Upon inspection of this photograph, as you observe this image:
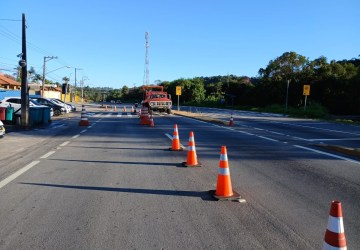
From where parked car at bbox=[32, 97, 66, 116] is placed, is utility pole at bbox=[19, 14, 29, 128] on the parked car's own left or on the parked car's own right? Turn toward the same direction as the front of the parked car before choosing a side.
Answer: on the parked car's own right

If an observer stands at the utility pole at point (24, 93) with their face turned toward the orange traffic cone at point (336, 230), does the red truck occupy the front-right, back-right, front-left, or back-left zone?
back-left
